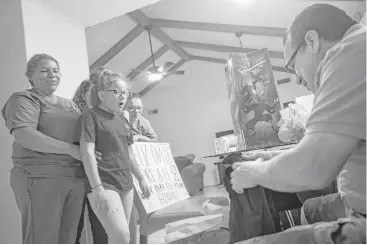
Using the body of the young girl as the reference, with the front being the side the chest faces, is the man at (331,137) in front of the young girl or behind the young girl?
in front

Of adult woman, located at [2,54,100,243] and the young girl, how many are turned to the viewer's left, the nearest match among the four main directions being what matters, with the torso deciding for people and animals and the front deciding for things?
0

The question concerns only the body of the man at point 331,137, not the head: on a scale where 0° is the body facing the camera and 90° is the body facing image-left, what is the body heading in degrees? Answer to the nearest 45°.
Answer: approximately 90°

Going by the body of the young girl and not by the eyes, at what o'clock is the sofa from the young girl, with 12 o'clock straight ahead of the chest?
The sofa is roughly at 8 o'clock from the young girl.

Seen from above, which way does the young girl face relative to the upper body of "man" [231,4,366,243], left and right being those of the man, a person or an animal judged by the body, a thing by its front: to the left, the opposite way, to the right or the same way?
the opposite way

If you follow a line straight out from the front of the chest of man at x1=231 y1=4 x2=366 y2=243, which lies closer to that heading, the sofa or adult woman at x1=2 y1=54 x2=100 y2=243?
the adult woman

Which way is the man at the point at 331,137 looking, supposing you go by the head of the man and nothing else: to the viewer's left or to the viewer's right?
to the viewer's left

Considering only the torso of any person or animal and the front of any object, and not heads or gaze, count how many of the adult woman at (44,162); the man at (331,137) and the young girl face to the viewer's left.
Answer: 1

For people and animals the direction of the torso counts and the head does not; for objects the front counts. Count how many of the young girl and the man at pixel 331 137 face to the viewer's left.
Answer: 1

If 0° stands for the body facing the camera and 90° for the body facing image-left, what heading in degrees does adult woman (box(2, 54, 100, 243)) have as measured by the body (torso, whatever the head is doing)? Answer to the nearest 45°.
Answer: approximately 315°

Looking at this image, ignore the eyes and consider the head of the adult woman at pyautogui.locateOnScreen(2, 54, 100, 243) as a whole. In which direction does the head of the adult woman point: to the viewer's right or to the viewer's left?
to the viewer's right

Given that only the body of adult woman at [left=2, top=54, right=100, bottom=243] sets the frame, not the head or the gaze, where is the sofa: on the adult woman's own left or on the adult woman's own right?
on the adult woman's own left
